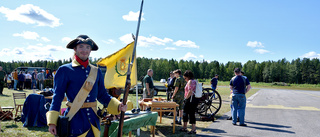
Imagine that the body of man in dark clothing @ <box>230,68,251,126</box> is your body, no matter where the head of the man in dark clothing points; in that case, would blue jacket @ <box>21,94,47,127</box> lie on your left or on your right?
on your left

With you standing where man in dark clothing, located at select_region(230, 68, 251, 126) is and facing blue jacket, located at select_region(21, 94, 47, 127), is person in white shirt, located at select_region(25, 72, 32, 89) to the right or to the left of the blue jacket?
right
